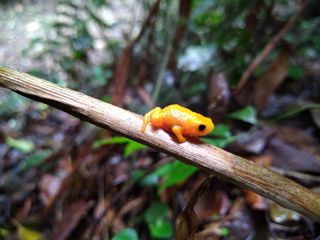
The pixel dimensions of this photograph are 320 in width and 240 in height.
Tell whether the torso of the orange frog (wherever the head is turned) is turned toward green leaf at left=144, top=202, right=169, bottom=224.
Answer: no

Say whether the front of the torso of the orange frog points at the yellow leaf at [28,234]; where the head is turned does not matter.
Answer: no

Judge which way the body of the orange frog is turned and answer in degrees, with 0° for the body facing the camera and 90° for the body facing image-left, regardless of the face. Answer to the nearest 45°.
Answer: approximately 270°

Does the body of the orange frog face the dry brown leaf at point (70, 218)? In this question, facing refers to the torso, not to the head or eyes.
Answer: no

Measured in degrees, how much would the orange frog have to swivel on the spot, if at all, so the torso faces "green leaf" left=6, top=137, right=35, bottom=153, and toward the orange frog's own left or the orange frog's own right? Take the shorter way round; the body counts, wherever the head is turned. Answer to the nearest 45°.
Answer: approximately 135° to the orange frog's own left
